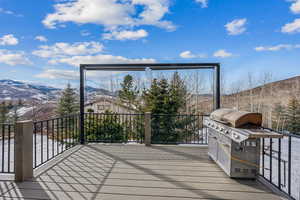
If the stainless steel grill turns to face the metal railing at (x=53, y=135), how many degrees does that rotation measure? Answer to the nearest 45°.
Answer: approximately 45° to its right

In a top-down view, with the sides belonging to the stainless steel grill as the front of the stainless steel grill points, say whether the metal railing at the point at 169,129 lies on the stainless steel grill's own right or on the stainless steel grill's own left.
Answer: on the stainless steel grill's own right

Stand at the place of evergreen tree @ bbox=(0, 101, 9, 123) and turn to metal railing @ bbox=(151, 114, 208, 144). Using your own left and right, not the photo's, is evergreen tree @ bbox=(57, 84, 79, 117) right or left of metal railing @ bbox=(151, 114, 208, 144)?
left

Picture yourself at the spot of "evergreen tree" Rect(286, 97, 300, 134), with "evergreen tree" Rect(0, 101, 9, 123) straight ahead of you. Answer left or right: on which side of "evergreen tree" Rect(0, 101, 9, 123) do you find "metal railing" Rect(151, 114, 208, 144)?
left

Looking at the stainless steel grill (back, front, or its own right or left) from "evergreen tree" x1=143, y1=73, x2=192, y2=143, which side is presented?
right

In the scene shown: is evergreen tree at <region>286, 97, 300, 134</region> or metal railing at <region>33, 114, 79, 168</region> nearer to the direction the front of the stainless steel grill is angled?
the metal railing
